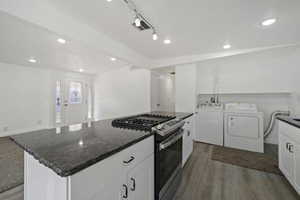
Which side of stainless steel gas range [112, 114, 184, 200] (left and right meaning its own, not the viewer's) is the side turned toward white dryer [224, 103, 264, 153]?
left

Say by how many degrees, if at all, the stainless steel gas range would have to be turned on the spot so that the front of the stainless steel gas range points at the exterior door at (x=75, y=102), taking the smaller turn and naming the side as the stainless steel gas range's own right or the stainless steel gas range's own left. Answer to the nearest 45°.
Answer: approximately 180°

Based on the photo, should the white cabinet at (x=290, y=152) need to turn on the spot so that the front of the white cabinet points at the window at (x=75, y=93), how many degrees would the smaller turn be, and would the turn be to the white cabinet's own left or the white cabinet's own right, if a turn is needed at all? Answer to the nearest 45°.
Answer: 0° — it already faces it

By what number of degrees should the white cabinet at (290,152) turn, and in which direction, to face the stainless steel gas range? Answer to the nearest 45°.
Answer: approximately 45° to its left

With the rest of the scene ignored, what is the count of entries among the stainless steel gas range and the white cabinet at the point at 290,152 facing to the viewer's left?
1

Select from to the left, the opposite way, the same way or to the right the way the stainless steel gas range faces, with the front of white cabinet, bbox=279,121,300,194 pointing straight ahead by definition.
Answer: the opposite way

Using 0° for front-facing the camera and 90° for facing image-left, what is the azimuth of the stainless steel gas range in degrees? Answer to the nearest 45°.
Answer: approximately 315°

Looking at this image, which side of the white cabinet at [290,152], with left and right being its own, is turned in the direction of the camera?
left
